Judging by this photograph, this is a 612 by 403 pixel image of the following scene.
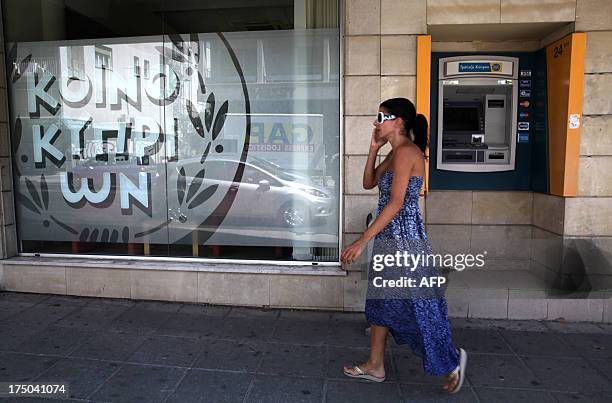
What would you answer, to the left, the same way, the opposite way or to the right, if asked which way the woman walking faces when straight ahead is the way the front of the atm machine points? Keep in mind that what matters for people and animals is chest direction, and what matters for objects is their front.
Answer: to the right

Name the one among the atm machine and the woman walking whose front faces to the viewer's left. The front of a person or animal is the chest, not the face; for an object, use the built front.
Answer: the woman walking

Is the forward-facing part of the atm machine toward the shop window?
no

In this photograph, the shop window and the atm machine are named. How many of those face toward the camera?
2

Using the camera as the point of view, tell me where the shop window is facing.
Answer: facing the viewer

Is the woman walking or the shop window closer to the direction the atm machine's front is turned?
the woman walking

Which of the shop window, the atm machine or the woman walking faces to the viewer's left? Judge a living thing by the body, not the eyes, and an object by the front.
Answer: the woman walking

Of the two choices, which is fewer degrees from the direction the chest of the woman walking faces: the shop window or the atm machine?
the shop window

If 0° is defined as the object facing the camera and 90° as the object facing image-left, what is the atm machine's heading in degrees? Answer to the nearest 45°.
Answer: approximately 0°

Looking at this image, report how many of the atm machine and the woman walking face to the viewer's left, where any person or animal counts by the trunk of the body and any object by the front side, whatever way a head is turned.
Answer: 1

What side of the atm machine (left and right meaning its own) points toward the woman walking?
front

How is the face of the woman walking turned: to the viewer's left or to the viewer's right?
to the viewer's left

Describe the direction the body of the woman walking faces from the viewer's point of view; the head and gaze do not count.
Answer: to the viewer's left

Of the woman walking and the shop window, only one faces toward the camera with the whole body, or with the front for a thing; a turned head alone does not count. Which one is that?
the shop window

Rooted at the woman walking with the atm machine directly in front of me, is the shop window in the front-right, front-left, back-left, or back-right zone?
front-left

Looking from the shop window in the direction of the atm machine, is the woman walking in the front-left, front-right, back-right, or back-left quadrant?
front-right

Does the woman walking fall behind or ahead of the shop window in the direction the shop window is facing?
ahead

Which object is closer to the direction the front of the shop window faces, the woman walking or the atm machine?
the woman walking
